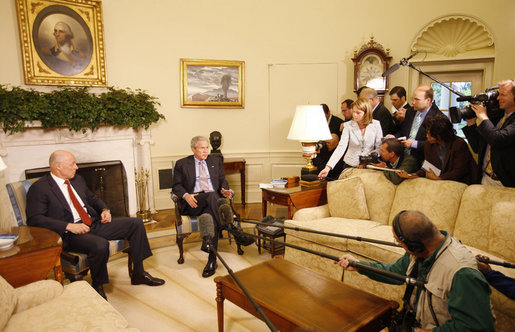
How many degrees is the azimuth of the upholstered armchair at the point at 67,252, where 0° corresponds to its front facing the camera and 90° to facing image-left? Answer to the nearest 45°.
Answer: approximately 315°

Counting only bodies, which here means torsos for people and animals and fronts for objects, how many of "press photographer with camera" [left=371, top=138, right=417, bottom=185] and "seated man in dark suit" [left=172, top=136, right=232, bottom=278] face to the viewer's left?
1

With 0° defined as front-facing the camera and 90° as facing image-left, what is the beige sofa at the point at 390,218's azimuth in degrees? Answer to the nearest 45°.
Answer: approximately 45°

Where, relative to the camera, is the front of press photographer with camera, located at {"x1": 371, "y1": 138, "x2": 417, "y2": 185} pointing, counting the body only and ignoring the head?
to the viewer's left

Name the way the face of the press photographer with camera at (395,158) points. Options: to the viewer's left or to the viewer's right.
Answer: to the viewer's left

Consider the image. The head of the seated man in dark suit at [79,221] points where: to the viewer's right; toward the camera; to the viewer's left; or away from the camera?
to the viewer's right

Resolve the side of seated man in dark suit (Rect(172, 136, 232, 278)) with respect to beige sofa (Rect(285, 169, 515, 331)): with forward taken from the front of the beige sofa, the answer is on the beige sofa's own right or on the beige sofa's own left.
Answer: on the beige sofa's own right

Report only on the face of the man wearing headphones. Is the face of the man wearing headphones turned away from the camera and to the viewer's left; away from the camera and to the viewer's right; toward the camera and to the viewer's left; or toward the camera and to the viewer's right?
away from the camera and to the viewer's left

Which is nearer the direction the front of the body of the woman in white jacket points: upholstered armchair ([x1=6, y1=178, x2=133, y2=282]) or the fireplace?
the upholstered armchair

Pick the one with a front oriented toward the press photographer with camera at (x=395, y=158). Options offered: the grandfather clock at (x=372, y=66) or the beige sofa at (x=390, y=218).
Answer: the grandfather clock

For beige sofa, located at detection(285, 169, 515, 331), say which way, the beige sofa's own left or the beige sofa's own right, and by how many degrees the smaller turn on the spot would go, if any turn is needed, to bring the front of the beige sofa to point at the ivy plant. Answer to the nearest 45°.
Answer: approximately 45° to the beige sofa's own right

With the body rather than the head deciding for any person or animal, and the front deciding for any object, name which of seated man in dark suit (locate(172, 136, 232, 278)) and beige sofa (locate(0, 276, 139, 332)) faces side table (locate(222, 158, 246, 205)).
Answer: the beige sofa

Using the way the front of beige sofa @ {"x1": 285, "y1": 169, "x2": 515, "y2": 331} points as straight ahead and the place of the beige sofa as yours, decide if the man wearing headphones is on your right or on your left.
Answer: on your left
